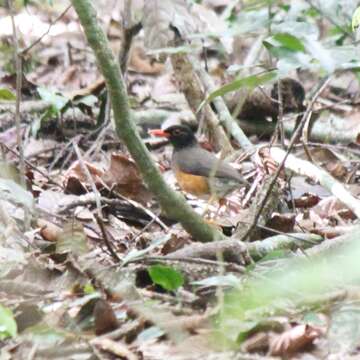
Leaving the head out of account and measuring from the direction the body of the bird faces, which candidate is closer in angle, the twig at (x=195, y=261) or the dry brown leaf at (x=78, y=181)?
the dry brown leaf

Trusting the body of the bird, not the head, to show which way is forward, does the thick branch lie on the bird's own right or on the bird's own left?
on the bird's own left

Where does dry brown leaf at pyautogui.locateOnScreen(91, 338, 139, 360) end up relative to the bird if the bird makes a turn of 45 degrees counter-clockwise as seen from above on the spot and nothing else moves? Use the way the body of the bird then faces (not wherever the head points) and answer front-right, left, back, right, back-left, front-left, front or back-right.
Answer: front-left

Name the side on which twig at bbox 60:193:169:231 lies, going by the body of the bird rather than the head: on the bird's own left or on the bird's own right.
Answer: on the bird's own left

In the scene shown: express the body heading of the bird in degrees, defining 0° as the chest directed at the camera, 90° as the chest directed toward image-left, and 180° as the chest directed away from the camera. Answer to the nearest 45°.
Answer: approximately 90°

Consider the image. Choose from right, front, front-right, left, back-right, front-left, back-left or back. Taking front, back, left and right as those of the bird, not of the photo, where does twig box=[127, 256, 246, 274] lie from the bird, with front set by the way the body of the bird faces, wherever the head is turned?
left

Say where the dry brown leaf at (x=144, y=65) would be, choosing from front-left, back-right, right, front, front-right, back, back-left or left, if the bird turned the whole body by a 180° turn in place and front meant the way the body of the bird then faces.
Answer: left

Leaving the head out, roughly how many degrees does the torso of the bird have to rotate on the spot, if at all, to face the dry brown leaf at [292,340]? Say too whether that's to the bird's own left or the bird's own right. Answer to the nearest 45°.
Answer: approximately 90° to the bird's own left
